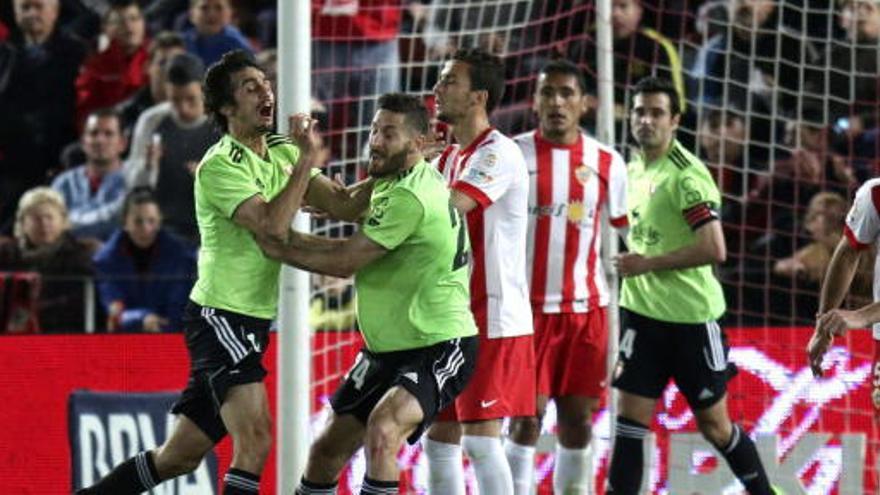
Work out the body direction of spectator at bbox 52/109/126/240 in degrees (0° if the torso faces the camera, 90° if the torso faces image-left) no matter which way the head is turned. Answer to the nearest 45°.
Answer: approximately 0°

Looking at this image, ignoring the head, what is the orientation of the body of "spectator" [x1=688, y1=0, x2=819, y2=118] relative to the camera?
toward the camera

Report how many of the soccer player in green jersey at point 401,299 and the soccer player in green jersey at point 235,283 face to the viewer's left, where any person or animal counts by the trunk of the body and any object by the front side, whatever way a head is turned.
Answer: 1

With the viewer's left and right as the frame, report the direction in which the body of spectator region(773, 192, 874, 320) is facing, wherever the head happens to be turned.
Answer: facing the viewer and to the left of the viewer

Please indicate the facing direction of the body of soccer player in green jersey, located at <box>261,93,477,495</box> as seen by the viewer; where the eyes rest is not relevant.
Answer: to the viewer's left

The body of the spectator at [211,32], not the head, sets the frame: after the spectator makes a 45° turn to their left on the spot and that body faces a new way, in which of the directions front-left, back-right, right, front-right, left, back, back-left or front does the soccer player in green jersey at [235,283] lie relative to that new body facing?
front-right

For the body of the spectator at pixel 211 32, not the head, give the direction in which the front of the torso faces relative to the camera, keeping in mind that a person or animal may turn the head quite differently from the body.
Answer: toward the camera

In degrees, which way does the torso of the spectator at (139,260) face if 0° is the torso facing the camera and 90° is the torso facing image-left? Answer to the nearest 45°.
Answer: approximately 0°

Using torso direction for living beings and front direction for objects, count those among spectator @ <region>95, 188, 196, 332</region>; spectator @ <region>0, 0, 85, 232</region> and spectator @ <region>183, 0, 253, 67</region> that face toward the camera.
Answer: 3

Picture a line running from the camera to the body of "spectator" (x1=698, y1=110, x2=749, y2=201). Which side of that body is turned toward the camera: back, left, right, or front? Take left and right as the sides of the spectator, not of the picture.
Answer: front

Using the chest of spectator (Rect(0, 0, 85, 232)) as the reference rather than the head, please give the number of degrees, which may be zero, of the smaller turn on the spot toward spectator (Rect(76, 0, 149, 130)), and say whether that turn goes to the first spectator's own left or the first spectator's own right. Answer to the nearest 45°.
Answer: approximately 90° to the first spectator's own left
